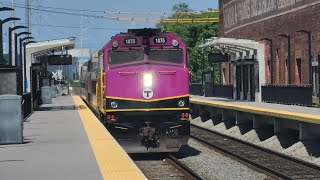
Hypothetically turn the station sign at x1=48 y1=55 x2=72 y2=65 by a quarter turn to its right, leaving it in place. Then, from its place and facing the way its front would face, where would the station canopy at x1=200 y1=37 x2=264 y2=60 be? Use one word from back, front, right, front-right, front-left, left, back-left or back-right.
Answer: back

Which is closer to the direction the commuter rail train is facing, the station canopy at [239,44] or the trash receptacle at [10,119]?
the trash receptacle

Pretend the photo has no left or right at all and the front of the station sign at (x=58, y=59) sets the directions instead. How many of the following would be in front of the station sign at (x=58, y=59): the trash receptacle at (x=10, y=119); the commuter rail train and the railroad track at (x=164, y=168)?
3

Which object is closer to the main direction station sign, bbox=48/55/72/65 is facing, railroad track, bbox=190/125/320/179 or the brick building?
the railroad track

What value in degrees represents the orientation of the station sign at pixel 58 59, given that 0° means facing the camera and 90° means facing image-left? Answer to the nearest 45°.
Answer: approximately 0°

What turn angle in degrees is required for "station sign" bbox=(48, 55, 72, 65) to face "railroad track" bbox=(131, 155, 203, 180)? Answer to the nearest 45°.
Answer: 0° — it already faces it

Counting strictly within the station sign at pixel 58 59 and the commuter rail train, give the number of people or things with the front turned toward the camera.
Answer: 2

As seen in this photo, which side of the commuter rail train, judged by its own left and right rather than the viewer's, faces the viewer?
front

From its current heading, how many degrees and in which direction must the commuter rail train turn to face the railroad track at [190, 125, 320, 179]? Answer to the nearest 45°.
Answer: approximately 90° to its left

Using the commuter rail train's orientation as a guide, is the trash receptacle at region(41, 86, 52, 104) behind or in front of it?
behind
